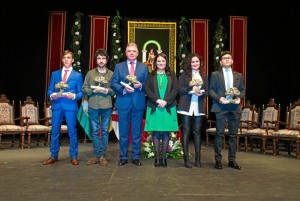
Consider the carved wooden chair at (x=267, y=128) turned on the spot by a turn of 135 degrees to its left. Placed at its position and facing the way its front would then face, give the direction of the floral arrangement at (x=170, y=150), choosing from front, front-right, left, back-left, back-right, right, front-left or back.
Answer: back-right

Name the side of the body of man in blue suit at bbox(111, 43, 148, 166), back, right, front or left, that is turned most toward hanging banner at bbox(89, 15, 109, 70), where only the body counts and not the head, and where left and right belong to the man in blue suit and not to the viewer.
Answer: back

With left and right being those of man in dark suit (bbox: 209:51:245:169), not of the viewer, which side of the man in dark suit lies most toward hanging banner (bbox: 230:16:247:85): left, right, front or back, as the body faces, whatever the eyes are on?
back

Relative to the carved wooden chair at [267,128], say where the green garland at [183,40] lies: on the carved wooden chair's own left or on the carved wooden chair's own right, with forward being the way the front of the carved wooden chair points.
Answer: on the carved wooden chair's own right

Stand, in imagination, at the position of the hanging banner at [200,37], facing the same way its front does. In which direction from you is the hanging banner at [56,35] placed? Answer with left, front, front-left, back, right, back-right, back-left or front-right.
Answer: right

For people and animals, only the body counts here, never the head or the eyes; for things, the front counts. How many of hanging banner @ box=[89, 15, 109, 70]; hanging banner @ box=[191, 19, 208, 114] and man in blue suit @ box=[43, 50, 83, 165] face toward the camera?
3

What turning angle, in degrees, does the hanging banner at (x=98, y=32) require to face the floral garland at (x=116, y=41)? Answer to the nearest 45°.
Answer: approximately 45° to its left

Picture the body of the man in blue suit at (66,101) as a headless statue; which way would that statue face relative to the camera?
toward the camera

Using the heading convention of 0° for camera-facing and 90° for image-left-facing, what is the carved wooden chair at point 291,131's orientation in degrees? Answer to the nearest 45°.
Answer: approximately 45°

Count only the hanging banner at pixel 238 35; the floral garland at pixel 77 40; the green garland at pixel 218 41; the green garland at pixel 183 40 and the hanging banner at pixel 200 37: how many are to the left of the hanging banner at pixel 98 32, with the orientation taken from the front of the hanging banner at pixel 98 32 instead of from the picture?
4

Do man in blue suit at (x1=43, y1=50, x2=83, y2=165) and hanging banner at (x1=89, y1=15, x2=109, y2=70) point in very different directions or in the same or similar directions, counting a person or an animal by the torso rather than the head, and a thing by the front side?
same or similar directions

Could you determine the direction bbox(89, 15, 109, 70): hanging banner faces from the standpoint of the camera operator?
facing the viewer

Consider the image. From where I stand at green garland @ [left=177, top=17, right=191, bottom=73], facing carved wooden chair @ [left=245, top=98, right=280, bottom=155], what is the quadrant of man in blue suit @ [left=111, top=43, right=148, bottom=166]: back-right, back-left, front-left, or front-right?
front-right
